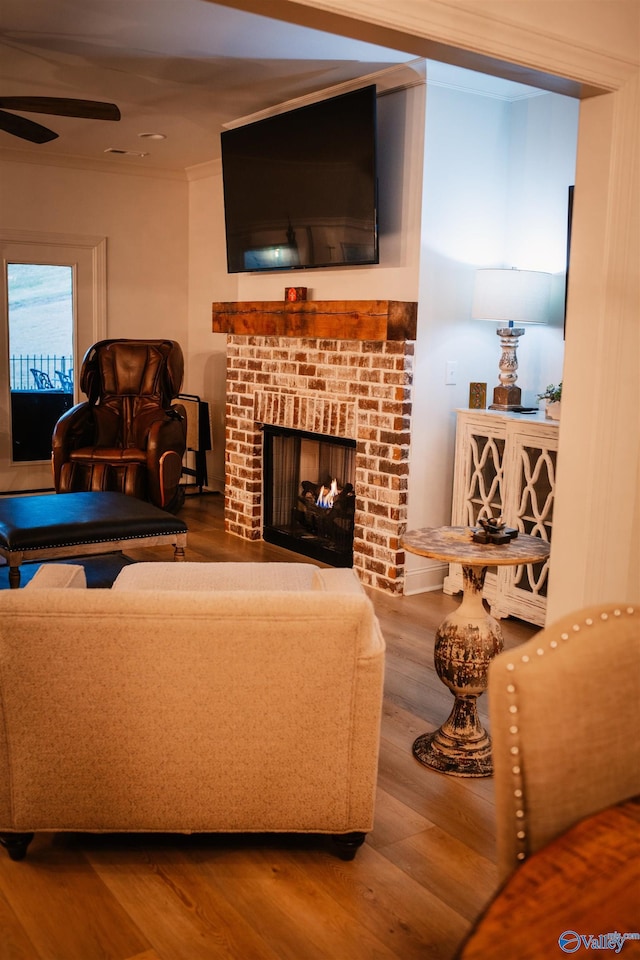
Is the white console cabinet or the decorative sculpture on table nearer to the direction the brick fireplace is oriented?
the decorative sculpture on table

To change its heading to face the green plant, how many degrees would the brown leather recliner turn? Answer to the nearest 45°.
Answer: approximately 90° to its left

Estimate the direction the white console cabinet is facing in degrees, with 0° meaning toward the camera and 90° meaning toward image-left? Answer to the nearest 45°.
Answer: approximately 45°

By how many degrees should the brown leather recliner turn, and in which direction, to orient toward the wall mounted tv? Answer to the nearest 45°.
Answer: approximately 90° to its left

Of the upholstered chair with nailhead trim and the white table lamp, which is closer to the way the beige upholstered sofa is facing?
the white table lamp

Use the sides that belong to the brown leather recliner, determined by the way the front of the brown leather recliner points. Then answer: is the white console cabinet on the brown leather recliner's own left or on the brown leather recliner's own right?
on the brown leather recliner's own left

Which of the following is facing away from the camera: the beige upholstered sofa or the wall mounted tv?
the beige upholstered sofa

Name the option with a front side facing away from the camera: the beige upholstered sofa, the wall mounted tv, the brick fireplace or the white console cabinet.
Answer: the beige upholstered sofa

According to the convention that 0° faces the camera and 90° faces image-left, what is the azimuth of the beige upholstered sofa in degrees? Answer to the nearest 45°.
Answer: approximately 180°

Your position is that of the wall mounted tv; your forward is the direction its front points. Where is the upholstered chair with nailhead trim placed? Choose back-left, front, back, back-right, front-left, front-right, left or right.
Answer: front-left

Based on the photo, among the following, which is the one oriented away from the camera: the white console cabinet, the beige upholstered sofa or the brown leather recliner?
the beige upholstered sofa

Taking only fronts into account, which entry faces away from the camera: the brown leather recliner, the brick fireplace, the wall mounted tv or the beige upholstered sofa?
the beige upholstered sofa

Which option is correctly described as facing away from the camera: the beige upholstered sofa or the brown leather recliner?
the beige upholstered sofa
